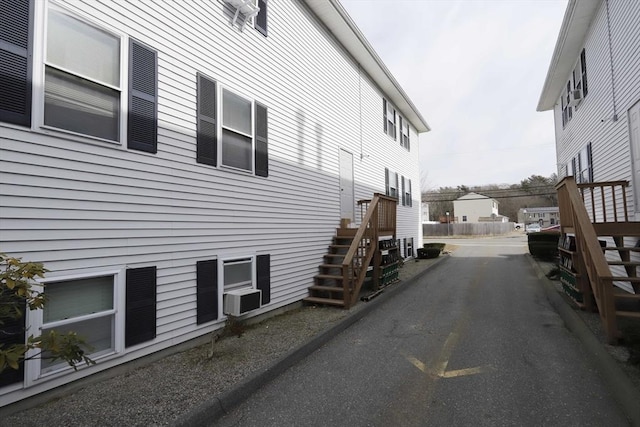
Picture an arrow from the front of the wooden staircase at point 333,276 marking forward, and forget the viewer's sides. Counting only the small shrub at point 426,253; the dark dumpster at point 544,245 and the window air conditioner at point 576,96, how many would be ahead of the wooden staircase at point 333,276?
0

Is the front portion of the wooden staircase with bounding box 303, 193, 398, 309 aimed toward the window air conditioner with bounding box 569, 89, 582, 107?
no

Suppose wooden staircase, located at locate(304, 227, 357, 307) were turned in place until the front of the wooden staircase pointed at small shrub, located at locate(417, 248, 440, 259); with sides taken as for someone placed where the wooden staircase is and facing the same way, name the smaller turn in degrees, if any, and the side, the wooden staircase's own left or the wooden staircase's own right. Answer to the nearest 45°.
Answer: approximately 180°

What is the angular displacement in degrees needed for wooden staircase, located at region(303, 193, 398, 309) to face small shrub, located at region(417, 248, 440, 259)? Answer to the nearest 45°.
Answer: approximately 180°

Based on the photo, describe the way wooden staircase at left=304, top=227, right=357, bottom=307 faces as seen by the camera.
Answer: facing the viewer and to the left of the viewer

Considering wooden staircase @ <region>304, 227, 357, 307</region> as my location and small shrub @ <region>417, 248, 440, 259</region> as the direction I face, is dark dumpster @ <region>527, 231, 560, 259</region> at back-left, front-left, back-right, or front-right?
front-right

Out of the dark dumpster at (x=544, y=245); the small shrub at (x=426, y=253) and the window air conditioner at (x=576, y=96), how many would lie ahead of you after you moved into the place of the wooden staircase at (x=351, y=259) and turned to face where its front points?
0

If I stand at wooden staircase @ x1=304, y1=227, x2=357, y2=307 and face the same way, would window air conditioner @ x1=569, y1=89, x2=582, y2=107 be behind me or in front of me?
behind

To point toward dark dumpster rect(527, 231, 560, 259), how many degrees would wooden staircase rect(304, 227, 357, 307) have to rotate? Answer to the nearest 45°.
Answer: approximately 180°
